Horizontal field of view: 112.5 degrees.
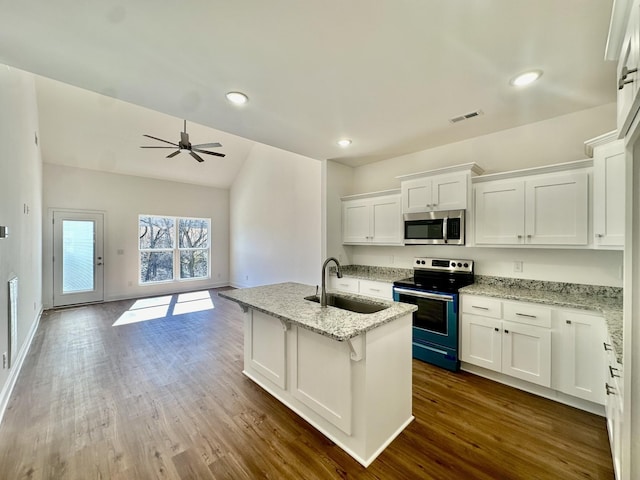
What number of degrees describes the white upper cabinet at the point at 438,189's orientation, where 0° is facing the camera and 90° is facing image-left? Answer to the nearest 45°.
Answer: approximately 45°

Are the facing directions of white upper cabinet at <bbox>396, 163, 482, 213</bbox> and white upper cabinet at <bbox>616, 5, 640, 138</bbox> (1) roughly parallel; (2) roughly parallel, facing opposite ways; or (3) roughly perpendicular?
roughly perpendicular

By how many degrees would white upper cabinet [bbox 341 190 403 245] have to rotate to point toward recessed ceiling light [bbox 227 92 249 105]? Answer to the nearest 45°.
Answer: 0° — it already faces it

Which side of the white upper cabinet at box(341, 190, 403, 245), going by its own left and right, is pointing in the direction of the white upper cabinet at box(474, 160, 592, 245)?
left

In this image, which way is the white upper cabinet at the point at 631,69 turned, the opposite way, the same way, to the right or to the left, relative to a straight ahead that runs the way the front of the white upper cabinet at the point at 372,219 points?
to the right

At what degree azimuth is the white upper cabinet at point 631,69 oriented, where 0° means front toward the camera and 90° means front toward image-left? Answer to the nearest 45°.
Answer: approximately 90°

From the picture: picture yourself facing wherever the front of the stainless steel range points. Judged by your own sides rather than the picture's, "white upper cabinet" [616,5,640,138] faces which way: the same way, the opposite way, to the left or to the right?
to the right
